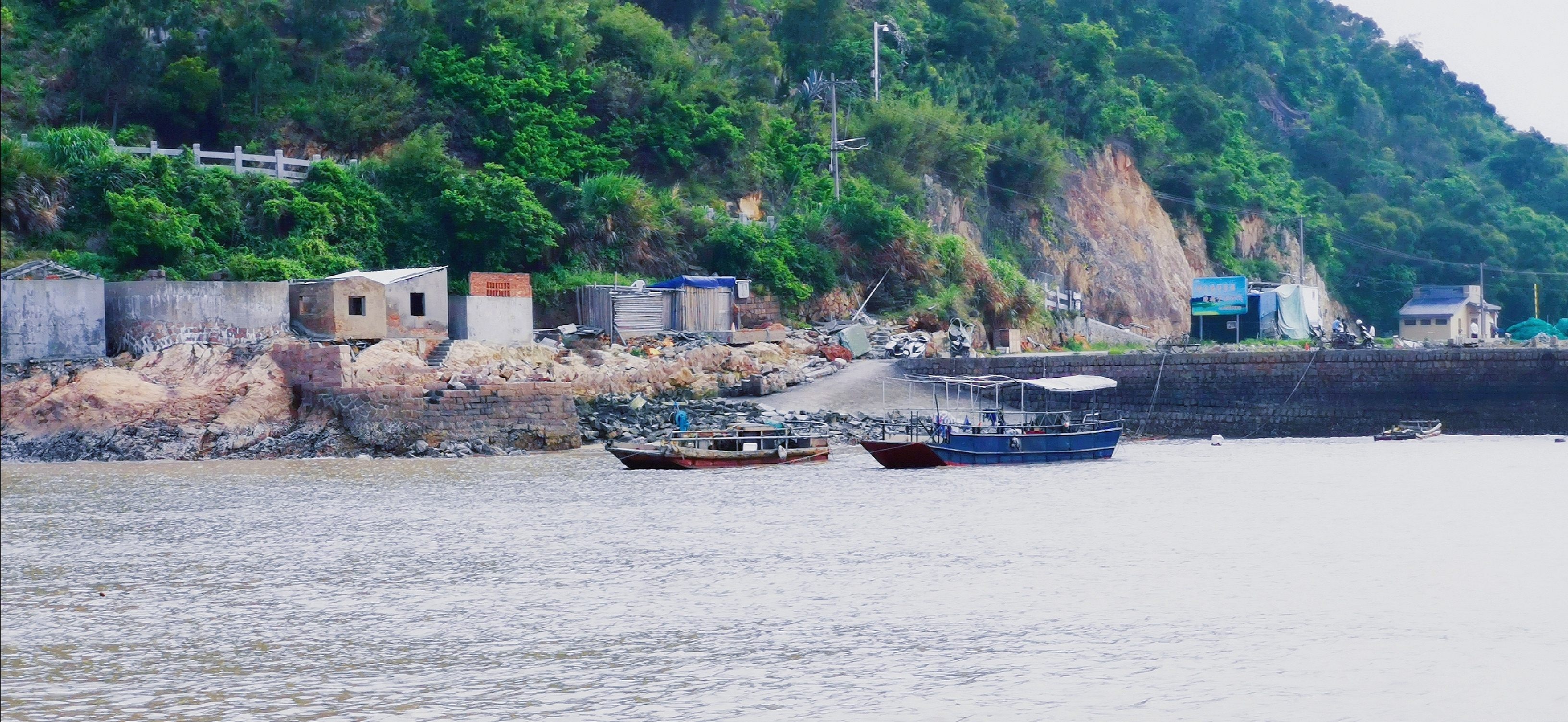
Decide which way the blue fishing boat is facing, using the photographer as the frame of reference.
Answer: facing to the left of the viewer

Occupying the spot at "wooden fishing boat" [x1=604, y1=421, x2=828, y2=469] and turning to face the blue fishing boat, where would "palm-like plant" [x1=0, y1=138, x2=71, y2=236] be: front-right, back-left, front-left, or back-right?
back-left

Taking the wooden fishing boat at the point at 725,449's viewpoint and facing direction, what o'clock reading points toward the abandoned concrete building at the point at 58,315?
The abandoned concrete building is roughly at 12 o'clock from the wooden fishing boat.

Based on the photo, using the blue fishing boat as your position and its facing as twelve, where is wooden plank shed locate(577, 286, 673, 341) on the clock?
The wooden plank shed is roughly at 1 o'clock from the blue fishing boat.

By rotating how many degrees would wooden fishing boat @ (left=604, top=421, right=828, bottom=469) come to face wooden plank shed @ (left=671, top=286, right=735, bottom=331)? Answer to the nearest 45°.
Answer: approximately 90° to its right

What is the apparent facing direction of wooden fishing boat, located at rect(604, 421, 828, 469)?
to the viewer's left

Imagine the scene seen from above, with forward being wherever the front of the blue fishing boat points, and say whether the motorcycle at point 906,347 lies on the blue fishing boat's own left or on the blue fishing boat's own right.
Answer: on the blue fishing boat's own right
